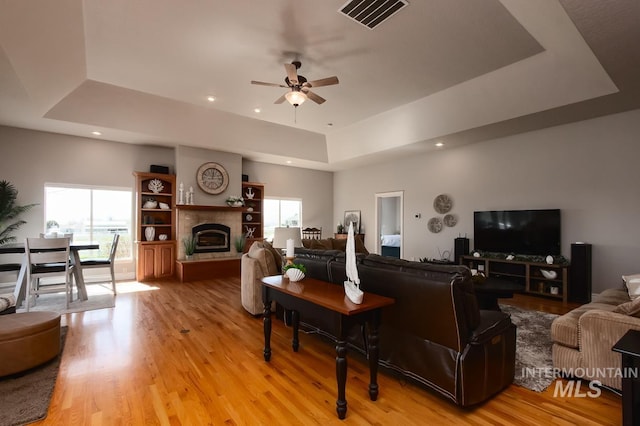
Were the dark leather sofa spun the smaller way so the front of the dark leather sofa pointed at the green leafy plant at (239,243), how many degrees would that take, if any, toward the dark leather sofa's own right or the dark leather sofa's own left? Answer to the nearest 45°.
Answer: approximately 90° to the dark leather sofa's own left

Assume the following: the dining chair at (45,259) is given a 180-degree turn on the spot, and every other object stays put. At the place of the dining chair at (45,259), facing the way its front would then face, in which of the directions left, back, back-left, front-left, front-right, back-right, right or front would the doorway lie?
left

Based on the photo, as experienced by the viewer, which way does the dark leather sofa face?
facing away from the viewer and to the right of the viewer

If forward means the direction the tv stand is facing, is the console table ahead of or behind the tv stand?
ahead

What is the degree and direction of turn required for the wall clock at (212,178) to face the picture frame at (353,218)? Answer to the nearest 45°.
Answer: approximately 90° to its left

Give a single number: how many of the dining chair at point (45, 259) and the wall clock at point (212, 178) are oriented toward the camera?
1

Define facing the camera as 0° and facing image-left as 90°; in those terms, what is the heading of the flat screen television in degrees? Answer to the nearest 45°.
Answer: approximately 45°

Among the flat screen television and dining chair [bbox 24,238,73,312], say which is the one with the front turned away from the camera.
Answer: the dining chair

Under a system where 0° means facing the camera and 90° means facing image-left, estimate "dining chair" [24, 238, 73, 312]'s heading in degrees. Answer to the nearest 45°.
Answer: approximately 180°

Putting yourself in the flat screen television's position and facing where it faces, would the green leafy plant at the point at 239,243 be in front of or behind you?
in front

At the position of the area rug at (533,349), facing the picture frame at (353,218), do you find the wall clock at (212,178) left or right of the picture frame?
left

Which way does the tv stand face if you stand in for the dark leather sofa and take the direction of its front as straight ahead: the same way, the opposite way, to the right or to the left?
the opposite way

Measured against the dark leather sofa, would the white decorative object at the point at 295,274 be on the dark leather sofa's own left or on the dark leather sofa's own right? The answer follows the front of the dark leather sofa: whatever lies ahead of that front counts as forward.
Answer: on the dark leather sofa's own left

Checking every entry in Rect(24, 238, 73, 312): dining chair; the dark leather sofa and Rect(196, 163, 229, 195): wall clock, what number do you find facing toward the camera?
1

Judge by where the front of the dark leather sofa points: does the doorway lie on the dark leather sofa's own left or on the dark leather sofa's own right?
on the dark leather sofa's own left
